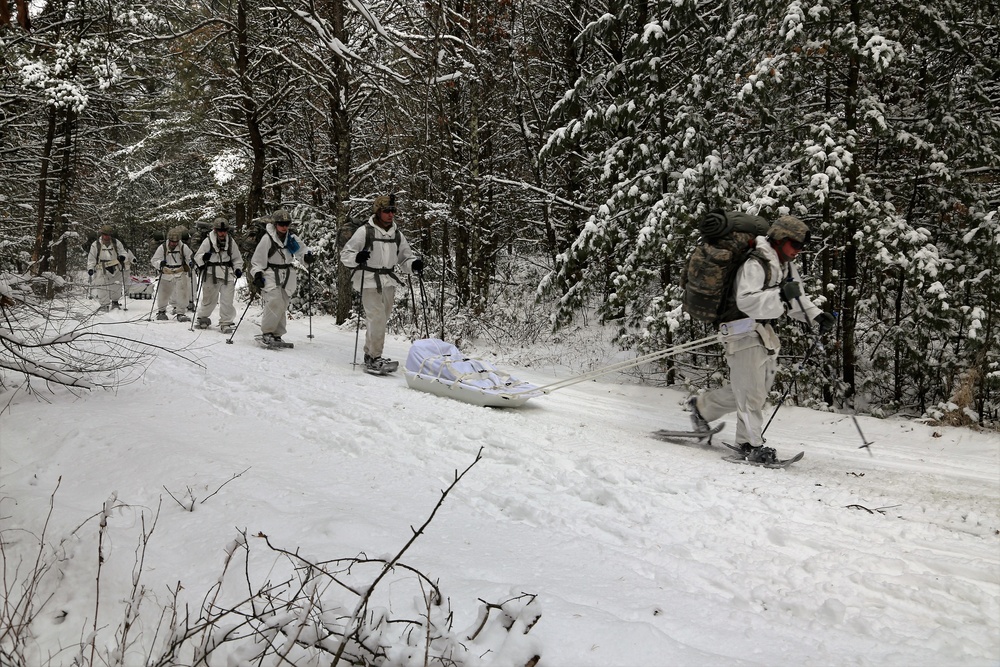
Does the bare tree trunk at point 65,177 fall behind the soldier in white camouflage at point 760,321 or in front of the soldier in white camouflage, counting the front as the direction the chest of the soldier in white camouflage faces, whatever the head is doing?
behind

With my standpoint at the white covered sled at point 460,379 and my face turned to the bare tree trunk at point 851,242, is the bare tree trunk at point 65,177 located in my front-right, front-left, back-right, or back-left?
back-left

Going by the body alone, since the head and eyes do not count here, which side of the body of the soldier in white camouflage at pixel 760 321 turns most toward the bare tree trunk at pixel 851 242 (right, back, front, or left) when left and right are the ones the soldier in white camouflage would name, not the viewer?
left

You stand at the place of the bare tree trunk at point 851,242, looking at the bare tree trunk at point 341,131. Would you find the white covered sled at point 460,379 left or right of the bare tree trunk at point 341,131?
left

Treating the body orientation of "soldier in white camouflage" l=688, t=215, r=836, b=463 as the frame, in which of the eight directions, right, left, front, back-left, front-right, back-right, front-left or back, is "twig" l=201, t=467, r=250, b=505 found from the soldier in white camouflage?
back-right

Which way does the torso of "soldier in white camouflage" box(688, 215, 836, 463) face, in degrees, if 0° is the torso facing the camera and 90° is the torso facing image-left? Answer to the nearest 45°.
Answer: approximately 270°

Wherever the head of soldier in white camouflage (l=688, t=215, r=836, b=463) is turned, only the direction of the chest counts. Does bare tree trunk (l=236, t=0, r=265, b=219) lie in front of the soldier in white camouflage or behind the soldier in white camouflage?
behind
